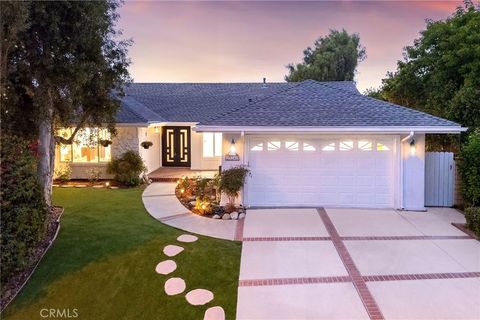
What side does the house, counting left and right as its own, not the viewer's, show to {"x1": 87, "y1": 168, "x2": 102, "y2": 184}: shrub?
right

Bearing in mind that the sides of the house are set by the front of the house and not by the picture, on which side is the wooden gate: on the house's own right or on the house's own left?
on the house's own left

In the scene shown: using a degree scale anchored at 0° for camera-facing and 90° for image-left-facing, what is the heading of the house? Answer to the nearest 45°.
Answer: approximately 0°

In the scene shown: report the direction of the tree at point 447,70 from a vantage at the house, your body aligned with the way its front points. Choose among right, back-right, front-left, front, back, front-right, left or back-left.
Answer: back-left

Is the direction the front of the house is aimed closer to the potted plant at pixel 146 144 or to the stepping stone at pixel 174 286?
the stepping stone

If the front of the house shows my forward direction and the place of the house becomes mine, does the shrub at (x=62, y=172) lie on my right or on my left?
on my right

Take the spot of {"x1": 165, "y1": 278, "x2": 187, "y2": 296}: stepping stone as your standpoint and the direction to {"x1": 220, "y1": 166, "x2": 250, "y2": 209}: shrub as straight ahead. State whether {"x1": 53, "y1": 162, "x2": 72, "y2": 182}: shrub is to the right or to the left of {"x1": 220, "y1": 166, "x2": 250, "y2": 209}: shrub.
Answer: left

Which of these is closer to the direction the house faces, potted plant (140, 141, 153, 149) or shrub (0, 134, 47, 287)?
the shrub

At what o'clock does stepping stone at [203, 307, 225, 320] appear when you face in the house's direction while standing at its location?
The stepping stone is roughly at 1 o'clock from the house.

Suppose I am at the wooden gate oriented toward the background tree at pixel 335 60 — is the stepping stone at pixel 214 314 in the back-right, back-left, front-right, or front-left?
back-left

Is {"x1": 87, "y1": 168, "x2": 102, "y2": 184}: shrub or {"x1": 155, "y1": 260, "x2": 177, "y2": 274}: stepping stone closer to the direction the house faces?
the stepping stone

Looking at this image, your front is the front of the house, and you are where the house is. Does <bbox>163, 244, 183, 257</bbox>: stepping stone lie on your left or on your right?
on your right
